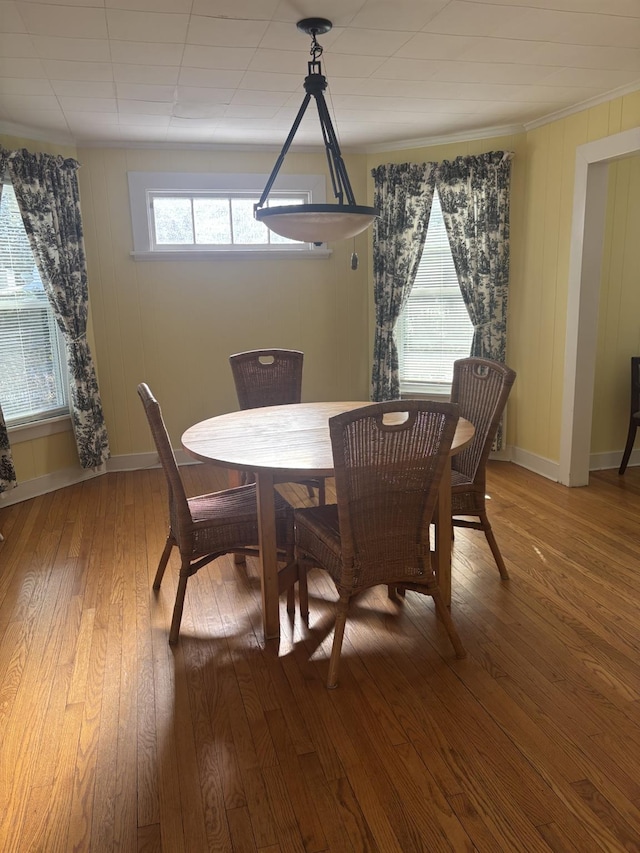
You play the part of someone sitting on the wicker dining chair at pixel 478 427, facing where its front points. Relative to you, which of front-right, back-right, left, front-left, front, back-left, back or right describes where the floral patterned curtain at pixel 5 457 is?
front-right

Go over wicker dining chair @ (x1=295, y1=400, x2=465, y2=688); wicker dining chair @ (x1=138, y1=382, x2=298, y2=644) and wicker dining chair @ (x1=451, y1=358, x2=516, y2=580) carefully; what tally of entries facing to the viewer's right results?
1

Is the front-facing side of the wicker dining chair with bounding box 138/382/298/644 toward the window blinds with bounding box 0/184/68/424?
no

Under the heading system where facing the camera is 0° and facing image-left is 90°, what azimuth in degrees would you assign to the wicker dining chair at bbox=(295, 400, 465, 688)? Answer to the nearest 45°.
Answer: approximately 135°

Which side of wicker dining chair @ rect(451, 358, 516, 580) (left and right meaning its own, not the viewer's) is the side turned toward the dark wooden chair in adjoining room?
back

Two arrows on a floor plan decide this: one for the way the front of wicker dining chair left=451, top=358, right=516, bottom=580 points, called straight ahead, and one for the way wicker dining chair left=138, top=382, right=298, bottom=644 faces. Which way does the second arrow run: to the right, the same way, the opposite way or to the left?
the opposite way

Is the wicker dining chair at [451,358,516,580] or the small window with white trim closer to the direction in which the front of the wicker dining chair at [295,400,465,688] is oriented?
the small window with white trim

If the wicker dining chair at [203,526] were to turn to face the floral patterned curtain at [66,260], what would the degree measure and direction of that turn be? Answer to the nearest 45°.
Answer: approximately 90° to its left

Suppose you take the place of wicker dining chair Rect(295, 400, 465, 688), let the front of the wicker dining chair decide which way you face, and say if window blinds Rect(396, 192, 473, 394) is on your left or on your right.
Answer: on your right

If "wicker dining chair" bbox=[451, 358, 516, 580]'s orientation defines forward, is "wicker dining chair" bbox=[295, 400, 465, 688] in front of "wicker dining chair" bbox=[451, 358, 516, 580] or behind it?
in front

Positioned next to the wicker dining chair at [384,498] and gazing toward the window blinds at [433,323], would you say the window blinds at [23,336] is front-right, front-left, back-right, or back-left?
front-left

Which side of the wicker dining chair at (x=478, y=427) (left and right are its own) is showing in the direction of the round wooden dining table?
front

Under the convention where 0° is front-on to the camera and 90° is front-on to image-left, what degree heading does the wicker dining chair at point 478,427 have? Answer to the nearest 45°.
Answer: approximately 45°

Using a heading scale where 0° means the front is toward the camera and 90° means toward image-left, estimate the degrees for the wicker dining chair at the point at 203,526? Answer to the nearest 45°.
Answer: approximately 270°

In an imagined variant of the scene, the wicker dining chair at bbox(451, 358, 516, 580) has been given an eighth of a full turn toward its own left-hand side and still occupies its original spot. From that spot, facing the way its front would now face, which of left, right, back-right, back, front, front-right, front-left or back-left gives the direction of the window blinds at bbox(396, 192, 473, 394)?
back
